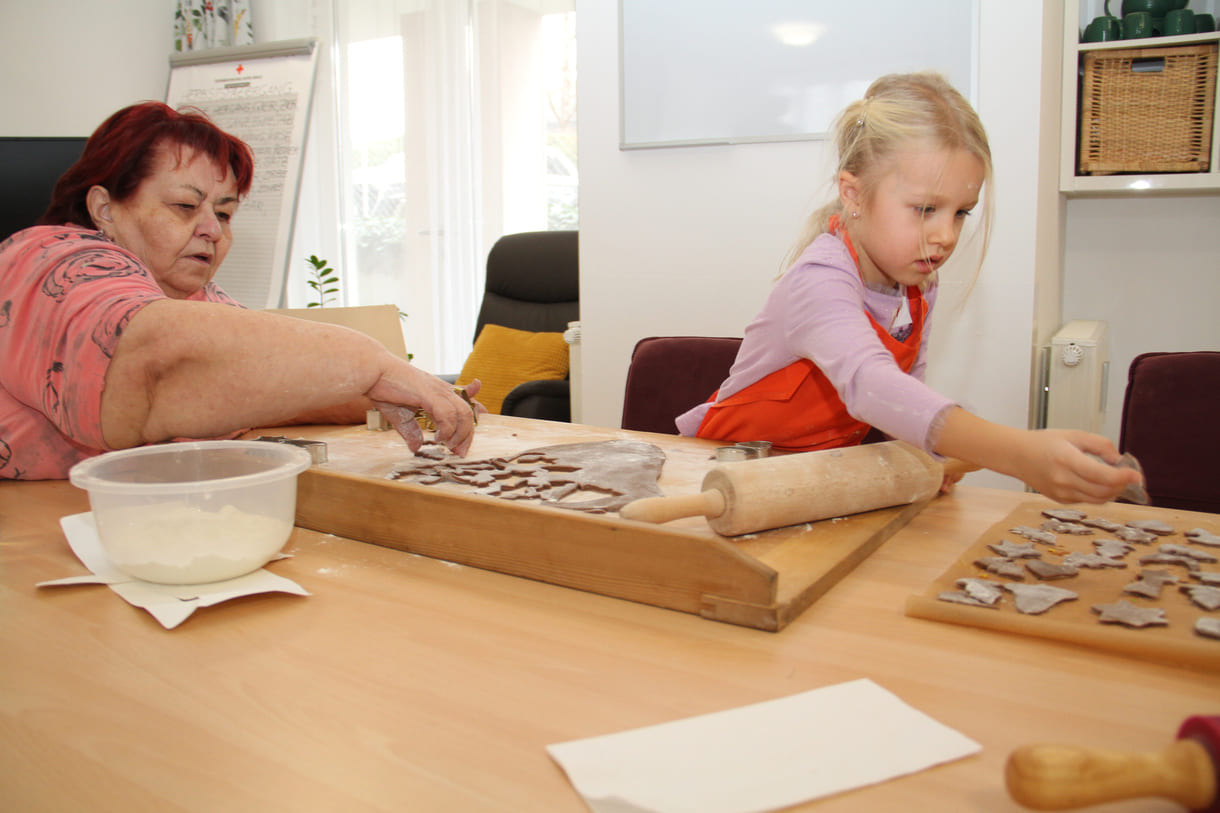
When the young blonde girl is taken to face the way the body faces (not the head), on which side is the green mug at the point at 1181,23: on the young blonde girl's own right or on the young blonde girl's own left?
on the young blonde girl's own left

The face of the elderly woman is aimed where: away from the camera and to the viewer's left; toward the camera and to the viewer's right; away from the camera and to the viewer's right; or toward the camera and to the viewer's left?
toward the camera and to the viewer's right

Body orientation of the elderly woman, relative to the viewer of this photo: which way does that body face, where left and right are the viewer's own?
facing the viewer and to the right of the viewer

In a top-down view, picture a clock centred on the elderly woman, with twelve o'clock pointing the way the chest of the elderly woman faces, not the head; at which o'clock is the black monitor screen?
The black monitor screen is roughly at 7 o'clock from the elderly woman.

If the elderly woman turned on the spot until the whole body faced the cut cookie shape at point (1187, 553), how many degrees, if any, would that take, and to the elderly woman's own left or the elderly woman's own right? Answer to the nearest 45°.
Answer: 0° — they already face it

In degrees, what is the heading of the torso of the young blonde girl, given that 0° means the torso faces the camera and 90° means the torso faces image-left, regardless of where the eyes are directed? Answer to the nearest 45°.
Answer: approximately 315°

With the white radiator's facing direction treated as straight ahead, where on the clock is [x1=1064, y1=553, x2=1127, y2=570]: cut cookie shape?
The cut cookie shape is roughly at 12 o'clock from the white radiator.

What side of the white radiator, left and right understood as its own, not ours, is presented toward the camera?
front

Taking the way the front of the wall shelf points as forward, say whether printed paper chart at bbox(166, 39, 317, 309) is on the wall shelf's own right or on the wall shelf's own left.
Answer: on the wall shelf's own right

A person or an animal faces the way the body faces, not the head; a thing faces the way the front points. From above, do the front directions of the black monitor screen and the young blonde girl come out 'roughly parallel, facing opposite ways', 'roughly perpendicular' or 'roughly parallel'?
roughly parallel

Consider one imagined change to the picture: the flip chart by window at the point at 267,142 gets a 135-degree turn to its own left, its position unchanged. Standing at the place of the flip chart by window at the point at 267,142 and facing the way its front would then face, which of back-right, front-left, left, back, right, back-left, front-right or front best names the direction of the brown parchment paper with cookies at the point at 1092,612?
right

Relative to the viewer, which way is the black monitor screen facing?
toward the camera

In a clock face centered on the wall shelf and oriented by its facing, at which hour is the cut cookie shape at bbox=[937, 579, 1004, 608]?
The cut cookie shape is roughly at 12 o'clock from the wall shelf.

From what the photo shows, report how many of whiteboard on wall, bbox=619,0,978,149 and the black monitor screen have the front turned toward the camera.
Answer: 2

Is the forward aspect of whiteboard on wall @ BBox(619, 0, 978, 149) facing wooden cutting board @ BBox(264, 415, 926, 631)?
yes

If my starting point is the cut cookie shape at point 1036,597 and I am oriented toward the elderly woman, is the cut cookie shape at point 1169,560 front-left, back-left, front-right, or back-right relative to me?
back-right
